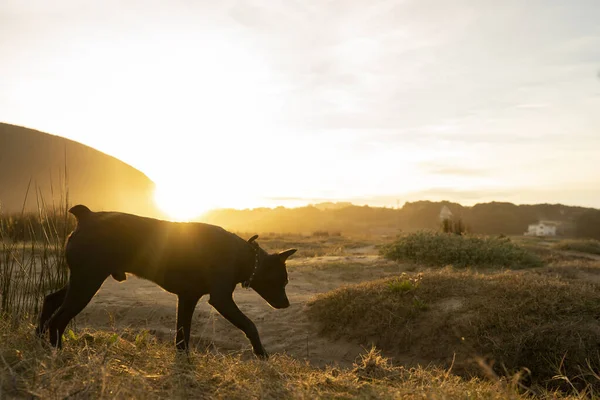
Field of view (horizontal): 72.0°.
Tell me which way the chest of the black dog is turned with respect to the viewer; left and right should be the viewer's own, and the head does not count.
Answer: facing to the right of the viewer

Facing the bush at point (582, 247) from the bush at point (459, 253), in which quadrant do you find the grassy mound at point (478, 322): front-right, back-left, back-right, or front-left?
back-right

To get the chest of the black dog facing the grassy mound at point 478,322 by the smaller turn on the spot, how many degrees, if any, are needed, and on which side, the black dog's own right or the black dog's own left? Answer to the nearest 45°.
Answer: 0° — it already faces it

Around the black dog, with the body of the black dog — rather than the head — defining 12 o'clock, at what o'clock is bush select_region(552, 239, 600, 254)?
The bush is roughly at 11 o'clock from the black dog.

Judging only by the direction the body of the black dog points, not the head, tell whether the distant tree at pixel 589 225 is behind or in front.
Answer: in front
